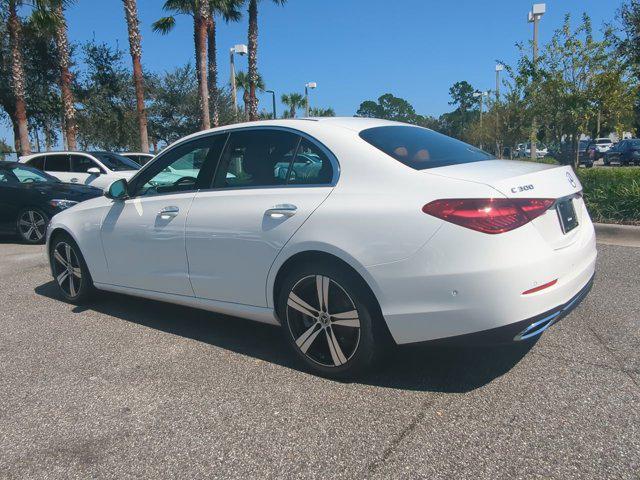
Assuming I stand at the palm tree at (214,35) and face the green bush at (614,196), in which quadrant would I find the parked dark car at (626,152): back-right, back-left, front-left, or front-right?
front-left

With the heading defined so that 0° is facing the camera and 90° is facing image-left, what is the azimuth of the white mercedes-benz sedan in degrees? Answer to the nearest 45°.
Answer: approximately 135°

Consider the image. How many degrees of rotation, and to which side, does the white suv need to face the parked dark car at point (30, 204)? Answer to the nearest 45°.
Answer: approximately 45° to its right

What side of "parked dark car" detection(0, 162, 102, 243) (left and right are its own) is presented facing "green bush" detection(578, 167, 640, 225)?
front

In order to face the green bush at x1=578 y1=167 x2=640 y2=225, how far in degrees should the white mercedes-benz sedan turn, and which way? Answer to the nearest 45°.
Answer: approximately 90° to its right

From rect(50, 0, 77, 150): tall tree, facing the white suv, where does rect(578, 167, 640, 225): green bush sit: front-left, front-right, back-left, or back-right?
front-left

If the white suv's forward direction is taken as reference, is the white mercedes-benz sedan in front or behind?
in front

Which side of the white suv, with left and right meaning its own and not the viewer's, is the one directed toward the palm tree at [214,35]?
left

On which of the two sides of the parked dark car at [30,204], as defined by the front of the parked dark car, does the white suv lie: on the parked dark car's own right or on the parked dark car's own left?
on the parked dark car's own left

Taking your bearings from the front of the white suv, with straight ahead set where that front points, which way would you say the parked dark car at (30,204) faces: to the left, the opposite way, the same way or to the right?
the same way

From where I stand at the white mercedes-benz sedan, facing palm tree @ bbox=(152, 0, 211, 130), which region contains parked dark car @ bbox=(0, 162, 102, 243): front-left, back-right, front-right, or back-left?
front-left

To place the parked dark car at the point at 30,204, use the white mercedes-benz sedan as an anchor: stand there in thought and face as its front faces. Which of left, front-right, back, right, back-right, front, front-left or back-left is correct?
front

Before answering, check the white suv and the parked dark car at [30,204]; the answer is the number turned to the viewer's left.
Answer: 0

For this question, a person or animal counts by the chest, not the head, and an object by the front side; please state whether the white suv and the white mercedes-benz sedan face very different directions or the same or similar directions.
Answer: very different directions

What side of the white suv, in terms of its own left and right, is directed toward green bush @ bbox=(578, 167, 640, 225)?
front
